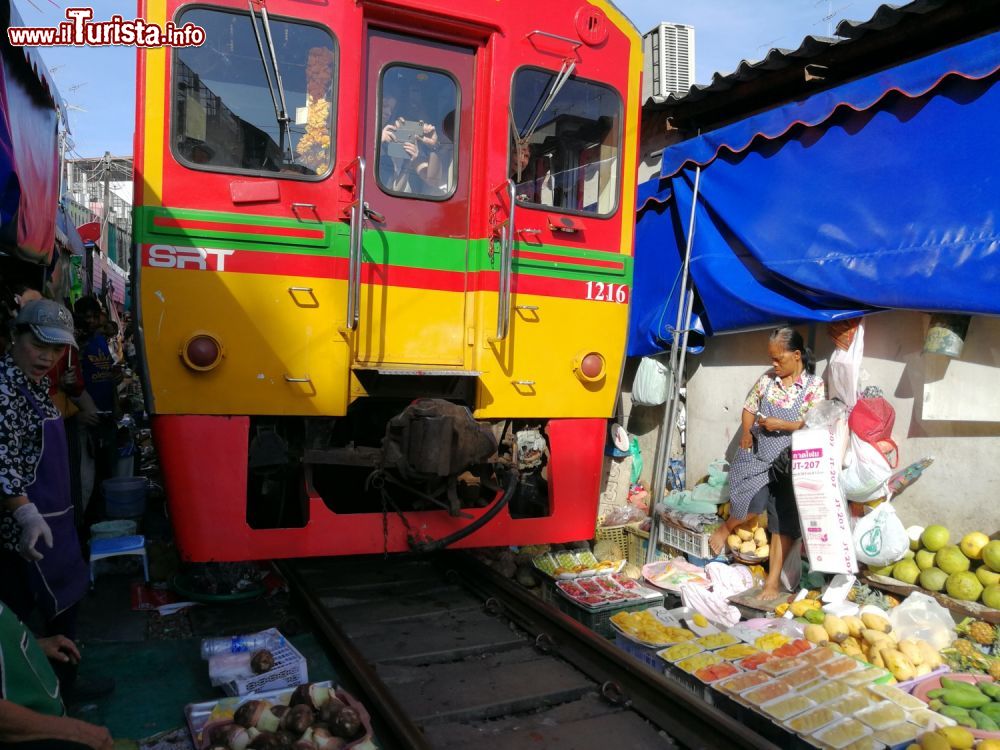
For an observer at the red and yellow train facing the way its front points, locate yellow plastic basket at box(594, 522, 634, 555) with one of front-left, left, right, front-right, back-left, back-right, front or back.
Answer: back-left

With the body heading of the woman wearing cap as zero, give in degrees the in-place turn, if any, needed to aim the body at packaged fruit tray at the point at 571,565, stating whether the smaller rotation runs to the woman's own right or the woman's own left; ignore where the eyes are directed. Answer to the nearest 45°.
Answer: approximately 45° to the woman's own left

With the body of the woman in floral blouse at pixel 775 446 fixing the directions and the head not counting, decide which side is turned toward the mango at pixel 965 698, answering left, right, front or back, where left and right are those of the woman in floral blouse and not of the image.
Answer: left

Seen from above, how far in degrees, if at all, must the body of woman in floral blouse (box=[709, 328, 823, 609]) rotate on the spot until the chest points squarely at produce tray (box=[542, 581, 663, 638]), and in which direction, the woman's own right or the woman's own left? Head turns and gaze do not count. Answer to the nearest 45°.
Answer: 0° — they already face it

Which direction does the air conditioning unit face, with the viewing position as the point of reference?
facing the viewer and to the right of the viewer

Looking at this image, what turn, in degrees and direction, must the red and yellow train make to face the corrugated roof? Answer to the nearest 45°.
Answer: approximately 90° to its left

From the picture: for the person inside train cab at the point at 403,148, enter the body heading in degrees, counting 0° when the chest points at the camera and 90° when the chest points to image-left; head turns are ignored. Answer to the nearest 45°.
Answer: approximately 0°

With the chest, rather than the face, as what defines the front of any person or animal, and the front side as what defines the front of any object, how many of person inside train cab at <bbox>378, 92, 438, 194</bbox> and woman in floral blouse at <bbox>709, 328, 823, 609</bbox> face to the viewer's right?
0

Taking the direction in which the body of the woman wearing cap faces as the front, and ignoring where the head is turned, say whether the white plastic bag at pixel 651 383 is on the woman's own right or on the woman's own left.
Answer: on the woman's own left

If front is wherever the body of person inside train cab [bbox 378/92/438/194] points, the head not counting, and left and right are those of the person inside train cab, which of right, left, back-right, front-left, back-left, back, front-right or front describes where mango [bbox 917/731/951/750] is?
front-left

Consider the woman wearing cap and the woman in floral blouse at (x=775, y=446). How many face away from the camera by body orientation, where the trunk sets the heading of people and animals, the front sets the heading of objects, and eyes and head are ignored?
0
